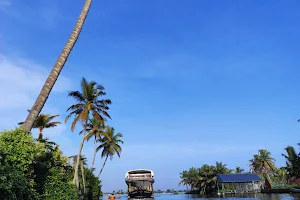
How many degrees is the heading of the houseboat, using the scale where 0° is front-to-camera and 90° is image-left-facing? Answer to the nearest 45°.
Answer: approximately 0°

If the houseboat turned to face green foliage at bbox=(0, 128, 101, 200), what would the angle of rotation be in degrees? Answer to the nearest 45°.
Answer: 0° — it already faces it

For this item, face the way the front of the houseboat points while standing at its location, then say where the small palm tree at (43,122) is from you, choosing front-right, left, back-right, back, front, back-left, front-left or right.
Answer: front-right

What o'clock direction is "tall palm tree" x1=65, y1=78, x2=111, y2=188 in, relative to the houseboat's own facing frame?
The tall palm tree is roughly at 1 o'clock from the houseboat.

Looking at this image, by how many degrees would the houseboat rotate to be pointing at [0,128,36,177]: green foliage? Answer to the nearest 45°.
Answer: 0° — it already faces it
